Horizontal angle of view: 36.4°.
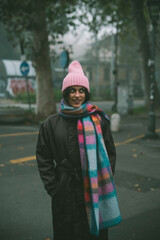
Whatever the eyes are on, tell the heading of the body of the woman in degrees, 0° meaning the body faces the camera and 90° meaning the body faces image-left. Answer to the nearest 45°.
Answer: approximately 0°

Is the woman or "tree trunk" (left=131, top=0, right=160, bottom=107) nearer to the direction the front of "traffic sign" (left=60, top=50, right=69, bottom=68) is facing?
the woman

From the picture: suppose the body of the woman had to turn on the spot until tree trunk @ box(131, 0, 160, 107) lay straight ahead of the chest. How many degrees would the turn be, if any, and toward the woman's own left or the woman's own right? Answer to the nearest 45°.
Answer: approximately 180°

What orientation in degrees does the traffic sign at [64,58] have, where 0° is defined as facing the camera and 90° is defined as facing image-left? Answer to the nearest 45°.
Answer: approximately 45°

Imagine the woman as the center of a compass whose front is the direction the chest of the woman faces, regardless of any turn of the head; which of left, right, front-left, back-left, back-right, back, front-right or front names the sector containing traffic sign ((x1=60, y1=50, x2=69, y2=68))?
back

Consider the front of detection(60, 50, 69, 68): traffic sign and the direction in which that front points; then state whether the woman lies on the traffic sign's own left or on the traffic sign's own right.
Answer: on the traffic sign's own left
